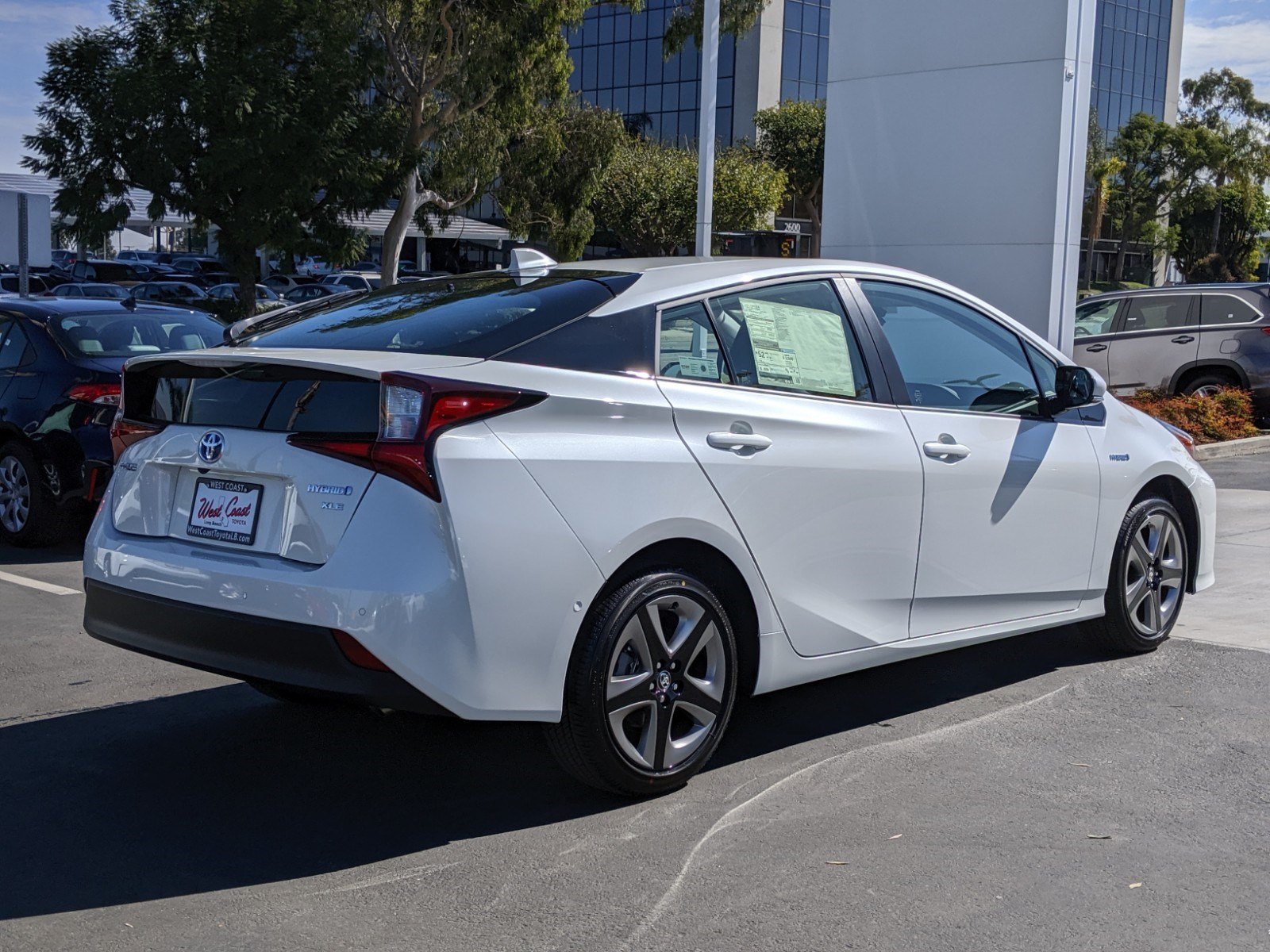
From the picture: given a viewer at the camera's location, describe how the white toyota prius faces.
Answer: facing away from the viewer and to the right of the viewer

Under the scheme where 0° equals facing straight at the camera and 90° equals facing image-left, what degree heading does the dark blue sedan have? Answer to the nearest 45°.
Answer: approximately 135°

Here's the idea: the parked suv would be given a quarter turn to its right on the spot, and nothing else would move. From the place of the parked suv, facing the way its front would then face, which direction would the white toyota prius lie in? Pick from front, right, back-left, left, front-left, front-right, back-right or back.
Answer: back

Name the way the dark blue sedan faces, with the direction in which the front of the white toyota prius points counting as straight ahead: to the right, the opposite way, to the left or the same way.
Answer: to the left

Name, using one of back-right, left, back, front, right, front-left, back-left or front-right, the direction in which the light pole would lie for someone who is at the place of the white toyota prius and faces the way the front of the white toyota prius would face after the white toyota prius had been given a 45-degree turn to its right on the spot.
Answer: left

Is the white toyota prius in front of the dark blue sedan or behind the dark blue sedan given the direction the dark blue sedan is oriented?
behind

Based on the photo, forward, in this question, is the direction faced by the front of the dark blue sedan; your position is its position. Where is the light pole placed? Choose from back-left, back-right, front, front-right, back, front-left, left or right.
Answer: right

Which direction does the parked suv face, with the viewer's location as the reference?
facing to the left of the viewer
